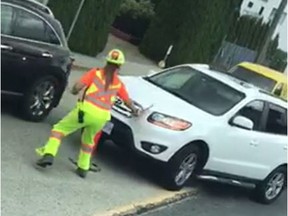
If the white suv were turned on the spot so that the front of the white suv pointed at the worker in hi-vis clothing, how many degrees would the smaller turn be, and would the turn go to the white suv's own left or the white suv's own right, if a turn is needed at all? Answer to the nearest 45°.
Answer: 0° — it already faces them

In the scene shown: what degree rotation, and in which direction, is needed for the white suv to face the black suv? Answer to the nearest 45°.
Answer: approximately 45° to its right

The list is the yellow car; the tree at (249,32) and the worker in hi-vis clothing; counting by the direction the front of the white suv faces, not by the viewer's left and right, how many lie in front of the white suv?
1

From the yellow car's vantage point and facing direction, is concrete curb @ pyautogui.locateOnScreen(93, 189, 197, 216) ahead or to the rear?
ahead

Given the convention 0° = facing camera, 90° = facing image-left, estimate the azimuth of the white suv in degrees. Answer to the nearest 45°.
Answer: approximately 45°

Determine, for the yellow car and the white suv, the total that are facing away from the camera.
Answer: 0

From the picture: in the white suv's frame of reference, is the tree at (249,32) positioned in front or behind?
behind
